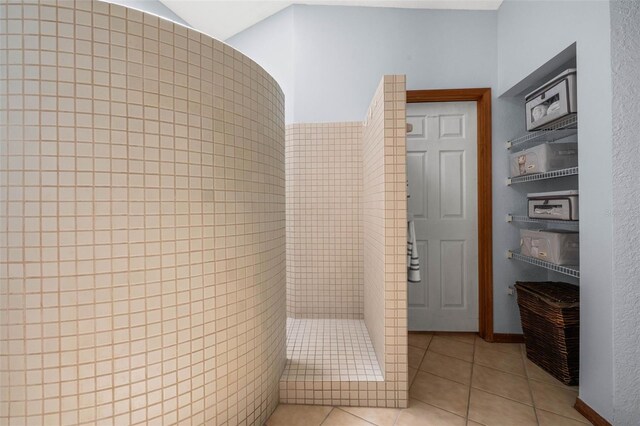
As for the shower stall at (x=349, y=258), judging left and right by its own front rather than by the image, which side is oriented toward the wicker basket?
left

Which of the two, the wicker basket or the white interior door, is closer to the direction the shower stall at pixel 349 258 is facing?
the wicker basket

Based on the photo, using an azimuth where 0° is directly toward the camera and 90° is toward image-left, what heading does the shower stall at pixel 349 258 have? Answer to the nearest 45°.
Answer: approximately 0°

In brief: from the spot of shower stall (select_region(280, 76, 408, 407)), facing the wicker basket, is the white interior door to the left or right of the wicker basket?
left

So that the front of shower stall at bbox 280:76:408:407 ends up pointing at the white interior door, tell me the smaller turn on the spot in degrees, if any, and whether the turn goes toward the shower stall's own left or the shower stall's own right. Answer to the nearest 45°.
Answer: approximately 135° to the shower stall's own left
